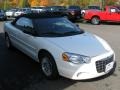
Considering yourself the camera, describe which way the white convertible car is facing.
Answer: facing the viewer and to the right of the viewer

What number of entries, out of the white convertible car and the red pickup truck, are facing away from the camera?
0

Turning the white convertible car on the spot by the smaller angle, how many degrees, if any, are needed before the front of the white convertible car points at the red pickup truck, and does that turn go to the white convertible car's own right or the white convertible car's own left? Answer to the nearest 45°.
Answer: approximately 135° to the white convertible car's own left
